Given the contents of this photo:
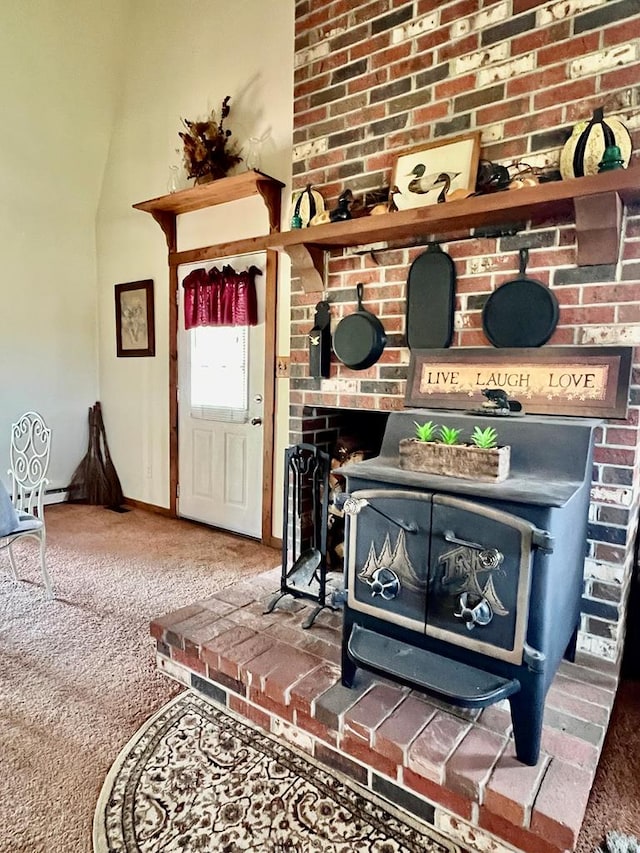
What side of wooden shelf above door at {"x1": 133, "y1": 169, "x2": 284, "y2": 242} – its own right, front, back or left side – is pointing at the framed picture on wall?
right

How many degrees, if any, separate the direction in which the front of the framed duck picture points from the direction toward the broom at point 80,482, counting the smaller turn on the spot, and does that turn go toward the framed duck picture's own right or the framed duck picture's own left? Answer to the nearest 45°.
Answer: approximately 90° to the framed duck picture's own right

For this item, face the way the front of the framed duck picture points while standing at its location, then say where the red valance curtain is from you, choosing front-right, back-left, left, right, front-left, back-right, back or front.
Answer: right

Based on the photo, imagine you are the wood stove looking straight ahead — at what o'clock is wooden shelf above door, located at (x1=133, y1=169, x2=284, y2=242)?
The wooden shelf above door is roughly at 3 o'clock from the wood stove.

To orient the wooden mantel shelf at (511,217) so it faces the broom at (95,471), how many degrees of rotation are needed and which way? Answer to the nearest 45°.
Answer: approximately 90° to its right

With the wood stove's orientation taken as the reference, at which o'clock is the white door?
The white door is roughly at 3 o'clock from the wood stove.

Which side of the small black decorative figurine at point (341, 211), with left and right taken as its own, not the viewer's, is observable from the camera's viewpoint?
right

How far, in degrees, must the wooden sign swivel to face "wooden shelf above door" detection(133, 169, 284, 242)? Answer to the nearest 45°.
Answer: approximately 90° to its right

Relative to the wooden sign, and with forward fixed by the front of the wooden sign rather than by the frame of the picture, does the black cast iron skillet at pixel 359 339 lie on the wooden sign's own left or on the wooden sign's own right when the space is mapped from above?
on the wooden sign's own right

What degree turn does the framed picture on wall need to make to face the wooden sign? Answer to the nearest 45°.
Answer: approximately 90° to its left

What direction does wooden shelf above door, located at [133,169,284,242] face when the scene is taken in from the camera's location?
facing the viewer and to the left of the viewer
